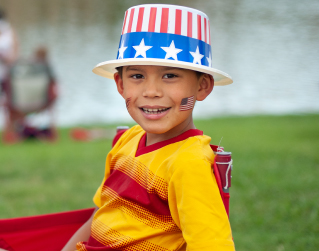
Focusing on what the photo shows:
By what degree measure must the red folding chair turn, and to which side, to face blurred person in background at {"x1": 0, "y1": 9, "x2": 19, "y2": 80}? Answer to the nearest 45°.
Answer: approximately 135° to its right

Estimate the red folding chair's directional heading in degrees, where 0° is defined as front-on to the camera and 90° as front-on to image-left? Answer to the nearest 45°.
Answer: approximately 45°

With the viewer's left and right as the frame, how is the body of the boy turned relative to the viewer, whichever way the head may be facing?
facing the viewer and to the left of the viewer

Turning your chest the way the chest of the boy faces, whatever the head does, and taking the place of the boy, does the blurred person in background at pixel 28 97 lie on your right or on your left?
on your right

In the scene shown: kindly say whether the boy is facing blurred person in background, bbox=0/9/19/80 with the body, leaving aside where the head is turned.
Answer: no

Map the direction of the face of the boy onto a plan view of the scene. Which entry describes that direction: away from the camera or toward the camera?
toward the camera

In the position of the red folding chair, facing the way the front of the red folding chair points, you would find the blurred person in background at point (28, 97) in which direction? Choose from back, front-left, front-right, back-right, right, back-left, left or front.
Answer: back-right
